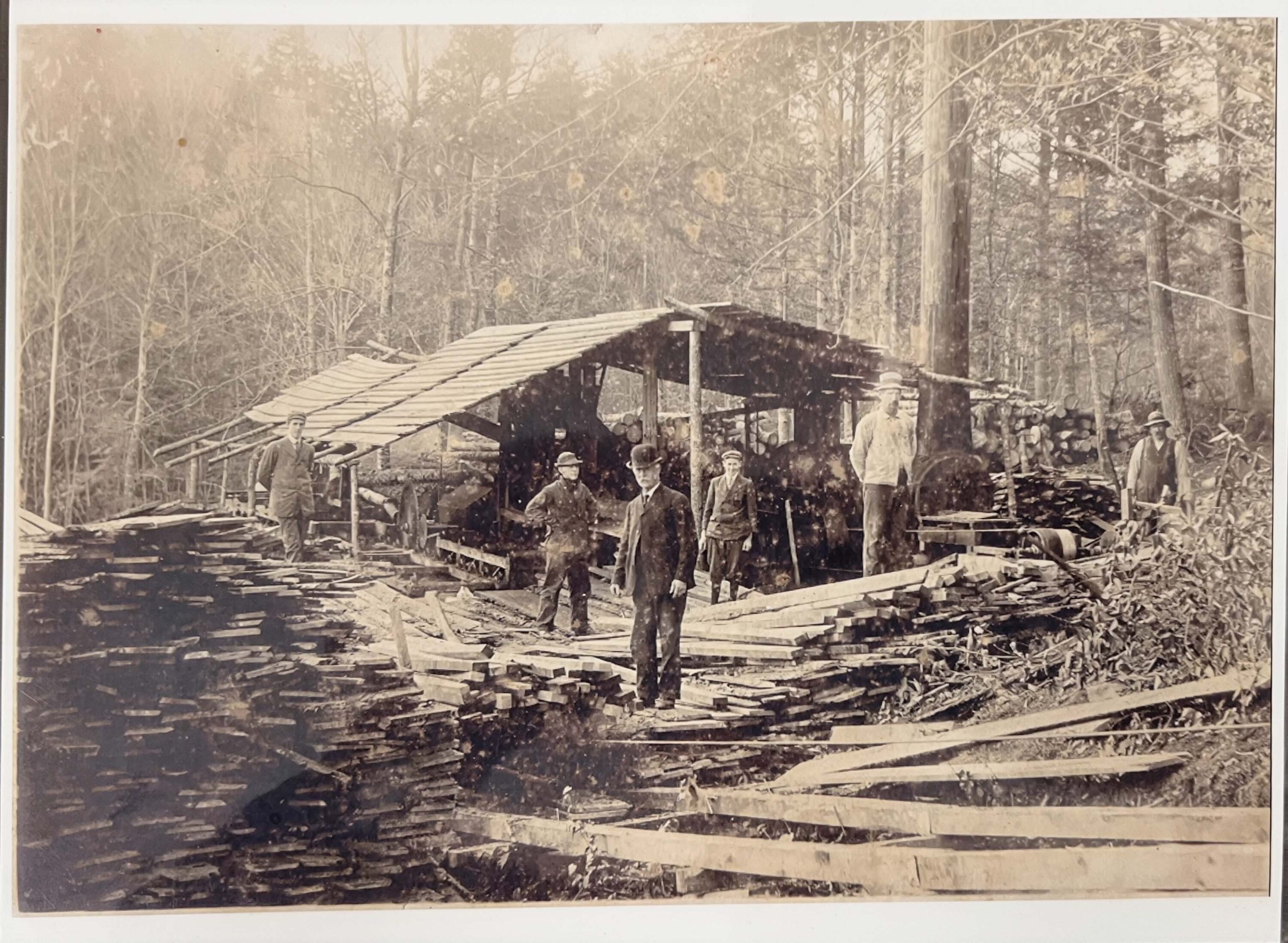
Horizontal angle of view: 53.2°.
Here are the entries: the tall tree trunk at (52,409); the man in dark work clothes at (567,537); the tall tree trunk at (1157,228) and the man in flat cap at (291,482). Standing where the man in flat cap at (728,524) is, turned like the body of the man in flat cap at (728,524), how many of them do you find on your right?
3

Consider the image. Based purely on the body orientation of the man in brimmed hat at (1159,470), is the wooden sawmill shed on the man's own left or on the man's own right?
on the man's own right

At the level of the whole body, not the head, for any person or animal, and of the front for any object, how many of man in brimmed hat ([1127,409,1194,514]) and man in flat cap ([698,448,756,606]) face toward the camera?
2
